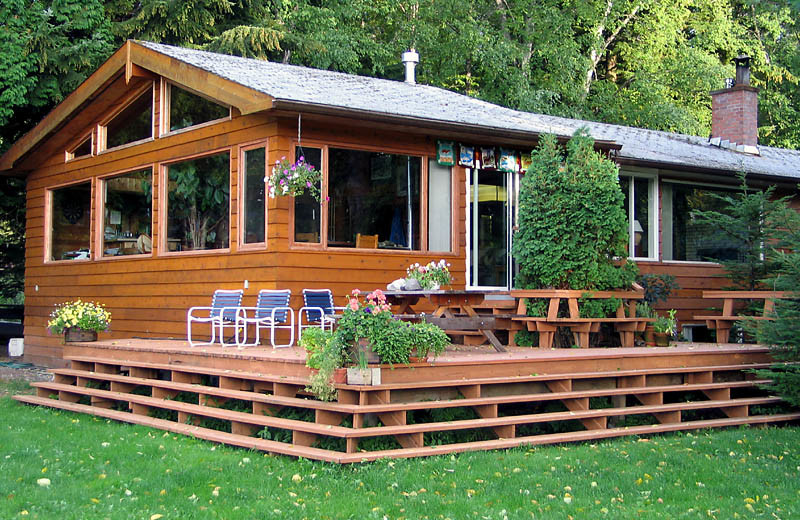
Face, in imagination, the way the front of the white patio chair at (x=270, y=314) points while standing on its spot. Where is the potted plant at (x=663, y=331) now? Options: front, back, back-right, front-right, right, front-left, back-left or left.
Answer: back-left

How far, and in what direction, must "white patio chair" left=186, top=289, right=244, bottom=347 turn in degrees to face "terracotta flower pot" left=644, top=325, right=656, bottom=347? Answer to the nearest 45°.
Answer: approximately 135° to its left

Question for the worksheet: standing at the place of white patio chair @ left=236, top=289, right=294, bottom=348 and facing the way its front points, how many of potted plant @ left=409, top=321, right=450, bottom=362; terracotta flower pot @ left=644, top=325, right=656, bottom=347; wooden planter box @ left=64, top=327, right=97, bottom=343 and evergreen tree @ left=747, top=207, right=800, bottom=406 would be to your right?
1

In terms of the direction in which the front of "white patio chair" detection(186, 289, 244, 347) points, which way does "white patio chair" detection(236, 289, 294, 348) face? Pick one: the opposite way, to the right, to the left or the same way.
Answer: the same way

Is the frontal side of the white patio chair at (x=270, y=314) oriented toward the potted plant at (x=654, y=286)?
no

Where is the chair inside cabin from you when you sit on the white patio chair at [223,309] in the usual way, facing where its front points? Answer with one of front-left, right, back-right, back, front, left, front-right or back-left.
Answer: back-left

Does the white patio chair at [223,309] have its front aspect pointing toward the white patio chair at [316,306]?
no

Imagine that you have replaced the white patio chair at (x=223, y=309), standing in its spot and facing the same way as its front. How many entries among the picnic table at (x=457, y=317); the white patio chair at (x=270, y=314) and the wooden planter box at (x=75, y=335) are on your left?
2

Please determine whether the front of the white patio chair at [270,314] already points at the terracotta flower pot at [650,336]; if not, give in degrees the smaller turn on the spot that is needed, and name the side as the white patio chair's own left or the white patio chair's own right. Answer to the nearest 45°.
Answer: approximately 135° to the white patio chair's own left

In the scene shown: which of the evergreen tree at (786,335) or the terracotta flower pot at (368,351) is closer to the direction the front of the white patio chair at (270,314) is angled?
the terracotta flower pot

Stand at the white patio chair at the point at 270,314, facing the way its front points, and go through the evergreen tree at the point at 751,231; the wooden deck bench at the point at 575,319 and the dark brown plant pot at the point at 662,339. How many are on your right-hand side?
0

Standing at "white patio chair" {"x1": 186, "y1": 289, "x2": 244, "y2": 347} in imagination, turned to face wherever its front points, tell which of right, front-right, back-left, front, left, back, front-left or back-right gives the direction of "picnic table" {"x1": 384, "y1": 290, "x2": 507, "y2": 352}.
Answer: left

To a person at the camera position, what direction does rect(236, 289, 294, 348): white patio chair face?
facing the viewer and to the left of the viewer

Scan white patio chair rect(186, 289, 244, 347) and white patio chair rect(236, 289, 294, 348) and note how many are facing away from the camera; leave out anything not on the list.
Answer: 0

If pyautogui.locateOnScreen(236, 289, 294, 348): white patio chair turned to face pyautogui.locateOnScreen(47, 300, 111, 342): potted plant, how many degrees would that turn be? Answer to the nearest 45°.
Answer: approximately 90° to its right

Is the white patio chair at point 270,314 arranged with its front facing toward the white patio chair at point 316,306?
no

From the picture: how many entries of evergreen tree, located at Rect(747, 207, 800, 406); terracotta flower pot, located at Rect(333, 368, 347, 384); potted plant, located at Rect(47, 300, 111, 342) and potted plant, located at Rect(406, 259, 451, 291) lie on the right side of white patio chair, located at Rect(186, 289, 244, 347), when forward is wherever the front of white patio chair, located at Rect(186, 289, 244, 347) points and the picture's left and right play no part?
1

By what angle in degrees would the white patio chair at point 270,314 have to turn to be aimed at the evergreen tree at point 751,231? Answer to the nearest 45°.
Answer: approximately 135° to its left

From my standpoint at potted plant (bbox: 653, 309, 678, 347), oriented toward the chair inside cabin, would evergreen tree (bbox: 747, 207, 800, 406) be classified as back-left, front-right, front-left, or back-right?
back-left
